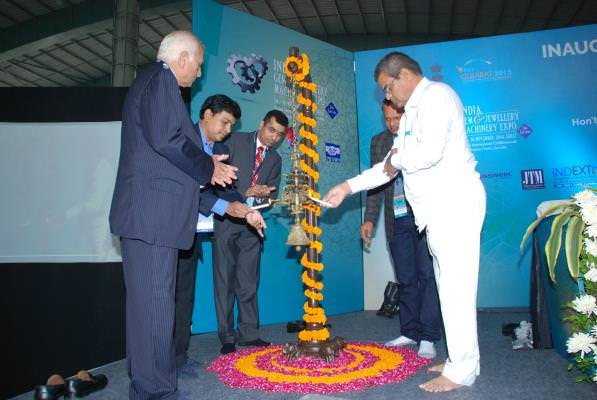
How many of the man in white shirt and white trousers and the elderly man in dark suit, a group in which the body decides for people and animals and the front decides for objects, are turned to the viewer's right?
1

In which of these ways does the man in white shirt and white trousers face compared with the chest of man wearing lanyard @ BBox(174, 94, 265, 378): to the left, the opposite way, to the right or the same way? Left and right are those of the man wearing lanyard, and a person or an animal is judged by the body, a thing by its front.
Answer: the opposite way

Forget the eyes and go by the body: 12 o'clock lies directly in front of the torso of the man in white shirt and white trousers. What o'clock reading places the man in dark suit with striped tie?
The man in dark suit with striped tie is roughly at 1 o'clock from the man in white shirt and white trousers.

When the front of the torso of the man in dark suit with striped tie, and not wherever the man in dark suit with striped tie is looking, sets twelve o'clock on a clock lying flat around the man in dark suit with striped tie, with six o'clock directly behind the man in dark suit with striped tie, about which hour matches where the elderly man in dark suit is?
The elderly man in dark suit is roughly at 2 o'clock from the man in dark suit with striped tie.

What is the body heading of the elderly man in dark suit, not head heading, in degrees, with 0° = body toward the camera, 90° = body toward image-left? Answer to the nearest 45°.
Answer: approximately 270°

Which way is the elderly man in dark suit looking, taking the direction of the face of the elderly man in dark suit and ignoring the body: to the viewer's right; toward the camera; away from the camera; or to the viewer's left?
to the viewer's right

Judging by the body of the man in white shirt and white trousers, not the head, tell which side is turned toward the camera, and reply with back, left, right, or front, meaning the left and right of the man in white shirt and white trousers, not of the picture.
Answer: left

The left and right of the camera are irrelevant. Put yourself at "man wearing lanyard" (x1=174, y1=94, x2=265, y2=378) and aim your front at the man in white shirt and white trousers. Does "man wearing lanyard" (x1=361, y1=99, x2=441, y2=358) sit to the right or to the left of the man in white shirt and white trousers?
left
